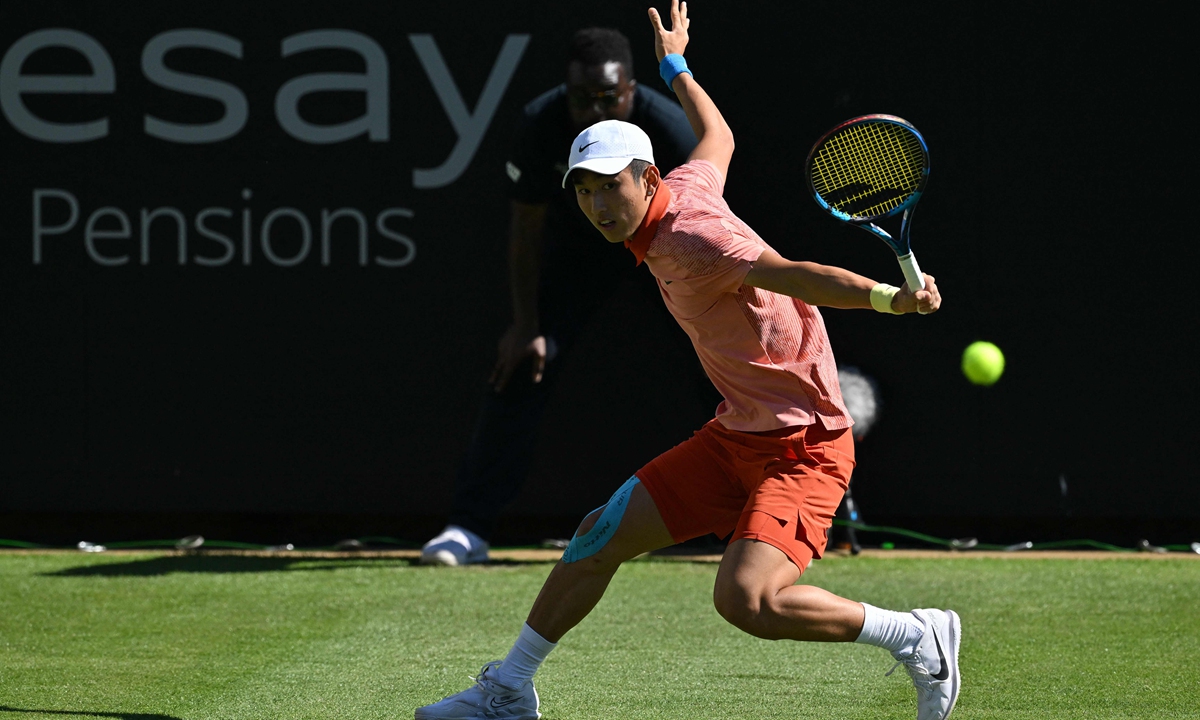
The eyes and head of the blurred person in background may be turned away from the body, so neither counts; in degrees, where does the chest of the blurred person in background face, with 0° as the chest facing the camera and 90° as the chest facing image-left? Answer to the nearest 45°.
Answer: approximately 0°

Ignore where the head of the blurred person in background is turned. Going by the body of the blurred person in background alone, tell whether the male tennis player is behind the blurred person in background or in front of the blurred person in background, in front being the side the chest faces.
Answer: in front

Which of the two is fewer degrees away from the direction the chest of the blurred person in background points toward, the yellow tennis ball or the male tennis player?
the male tennis player

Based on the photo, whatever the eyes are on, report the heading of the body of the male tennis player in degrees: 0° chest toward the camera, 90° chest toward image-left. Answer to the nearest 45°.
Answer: approximately 45°

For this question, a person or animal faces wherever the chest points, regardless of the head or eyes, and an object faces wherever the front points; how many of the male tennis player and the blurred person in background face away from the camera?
0

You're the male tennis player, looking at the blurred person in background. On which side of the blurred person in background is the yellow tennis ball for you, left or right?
right
